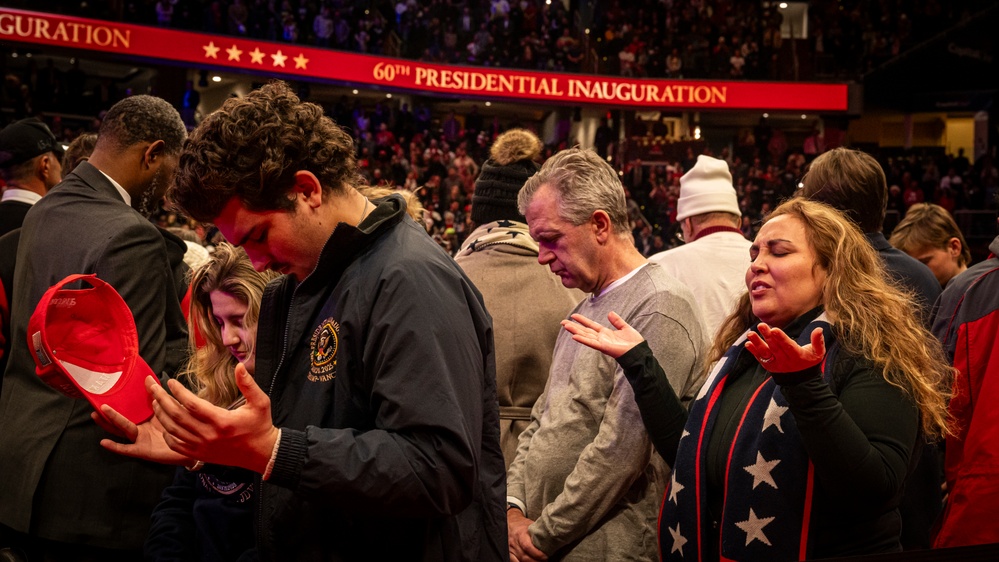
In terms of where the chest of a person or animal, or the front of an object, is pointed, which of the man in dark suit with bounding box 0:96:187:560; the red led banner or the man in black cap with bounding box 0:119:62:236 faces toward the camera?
the red led banner

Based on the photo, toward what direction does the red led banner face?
toward the camera

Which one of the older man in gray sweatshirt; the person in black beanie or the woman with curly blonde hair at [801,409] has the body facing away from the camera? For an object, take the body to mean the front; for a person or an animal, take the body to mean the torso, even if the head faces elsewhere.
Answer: the person in black beanie

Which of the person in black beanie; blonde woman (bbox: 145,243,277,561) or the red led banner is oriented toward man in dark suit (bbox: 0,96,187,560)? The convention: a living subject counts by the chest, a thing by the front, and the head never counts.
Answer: the red led banner

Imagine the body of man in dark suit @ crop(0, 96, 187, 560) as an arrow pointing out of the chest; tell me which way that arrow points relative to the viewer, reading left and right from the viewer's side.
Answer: facing away from the viewer and to the right of the viewer

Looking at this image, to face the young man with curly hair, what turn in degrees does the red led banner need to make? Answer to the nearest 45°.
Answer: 0° — it already faces them

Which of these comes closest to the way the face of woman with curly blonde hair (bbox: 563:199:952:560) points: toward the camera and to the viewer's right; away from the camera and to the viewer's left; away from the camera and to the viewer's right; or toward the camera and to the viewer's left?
toward the camera and to the viewer's left

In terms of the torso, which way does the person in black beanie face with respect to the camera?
away from the camera

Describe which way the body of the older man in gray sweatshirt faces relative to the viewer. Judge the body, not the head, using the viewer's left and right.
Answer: facing the viewer and to the left of the viewer
